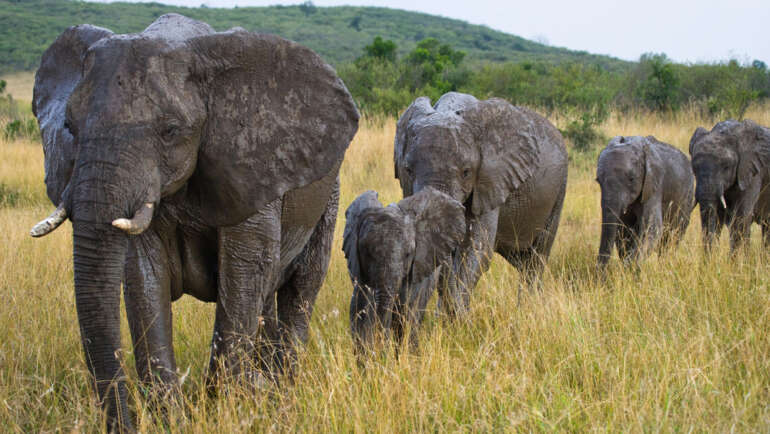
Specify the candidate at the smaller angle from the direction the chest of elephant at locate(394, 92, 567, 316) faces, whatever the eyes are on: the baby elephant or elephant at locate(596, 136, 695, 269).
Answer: the baby elephant

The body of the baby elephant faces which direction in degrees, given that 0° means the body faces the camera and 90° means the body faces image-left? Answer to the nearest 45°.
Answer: approximately 0°

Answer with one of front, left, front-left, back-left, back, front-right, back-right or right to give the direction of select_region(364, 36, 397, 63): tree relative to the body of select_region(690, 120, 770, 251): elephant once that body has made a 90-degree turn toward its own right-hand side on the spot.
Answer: front

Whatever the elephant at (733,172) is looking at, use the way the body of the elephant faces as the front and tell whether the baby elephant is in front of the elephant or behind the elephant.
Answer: in front

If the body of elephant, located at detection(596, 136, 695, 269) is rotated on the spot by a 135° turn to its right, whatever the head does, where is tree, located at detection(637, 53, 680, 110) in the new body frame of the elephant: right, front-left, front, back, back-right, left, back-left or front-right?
front

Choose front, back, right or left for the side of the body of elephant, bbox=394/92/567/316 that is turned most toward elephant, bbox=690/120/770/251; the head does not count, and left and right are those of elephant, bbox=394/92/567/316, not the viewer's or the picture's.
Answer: back

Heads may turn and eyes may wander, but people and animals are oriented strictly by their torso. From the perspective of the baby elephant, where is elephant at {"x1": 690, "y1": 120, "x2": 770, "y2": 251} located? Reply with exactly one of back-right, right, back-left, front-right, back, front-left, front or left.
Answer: back-left

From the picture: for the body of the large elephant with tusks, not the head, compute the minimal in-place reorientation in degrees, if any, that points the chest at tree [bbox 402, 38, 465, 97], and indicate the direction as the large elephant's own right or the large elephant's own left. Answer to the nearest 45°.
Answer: approximately 135° to the large elephant's own right

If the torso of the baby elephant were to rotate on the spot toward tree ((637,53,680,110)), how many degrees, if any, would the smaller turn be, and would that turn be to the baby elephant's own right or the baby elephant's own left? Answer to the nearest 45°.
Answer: approximately 180°

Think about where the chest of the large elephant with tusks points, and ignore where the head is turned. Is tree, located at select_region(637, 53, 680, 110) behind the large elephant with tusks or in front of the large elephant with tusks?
behind
